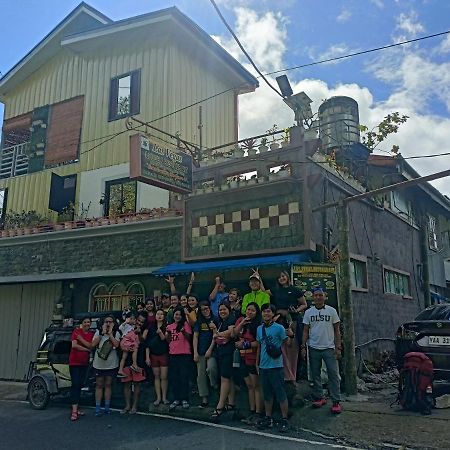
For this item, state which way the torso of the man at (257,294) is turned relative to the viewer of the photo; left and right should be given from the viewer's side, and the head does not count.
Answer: facing the viewer

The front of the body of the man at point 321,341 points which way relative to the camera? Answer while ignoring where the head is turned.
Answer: toward the camera

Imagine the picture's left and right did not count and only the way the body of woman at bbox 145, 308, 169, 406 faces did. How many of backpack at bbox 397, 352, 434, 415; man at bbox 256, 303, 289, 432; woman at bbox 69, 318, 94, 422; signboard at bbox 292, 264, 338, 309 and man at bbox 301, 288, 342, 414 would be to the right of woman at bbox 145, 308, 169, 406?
1

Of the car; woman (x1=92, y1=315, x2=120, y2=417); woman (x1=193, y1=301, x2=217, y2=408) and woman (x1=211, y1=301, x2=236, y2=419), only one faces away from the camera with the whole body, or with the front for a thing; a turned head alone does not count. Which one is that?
the car

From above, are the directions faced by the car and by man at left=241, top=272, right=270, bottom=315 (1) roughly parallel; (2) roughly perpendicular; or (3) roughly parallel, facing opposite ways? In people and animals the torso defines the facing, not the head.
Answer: roughly parallel, facing opposite ways

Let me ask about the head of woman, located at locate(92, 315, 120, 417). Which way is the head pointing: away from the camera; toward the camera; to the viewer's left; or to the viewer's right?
toward the camera

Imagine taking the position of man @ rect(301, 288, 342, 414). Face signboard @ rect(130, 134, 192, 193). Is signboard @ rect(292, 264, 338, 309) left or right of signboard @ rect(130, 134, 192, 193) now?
right

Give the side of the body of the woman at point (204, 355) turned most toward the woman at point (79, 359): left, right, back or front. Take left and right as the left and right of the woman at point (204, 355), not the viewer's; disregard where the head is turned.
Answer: right

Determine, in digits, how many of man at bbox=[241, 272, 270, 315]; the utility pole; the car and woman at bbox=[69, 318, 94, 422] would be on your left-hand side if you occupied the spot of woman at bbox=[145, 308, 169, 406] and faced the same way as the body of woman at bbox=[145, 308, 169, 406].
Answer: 3

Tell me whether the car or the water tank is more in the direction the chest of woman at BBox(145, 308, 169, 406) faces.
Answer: the car

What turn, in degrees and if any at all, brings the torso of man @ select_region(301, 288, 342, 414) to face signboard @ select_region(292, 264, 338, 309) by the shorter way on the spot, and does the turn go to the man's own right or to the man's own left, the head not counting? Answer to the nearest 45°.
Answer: approximately 180°

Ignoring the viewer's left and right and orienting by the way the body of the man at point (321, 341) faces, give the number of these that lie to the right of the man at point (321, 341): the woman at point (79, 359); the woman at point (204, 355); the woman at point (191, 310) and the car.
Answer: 3

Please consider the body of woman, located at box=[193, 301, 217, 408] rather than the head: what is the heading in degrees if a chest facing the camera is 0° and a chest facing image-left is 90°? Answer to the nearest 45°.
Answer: approximately 0°

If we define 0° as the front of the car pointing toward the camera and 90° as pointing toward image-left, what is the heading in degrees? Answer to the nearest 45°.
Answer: approximately 180°
